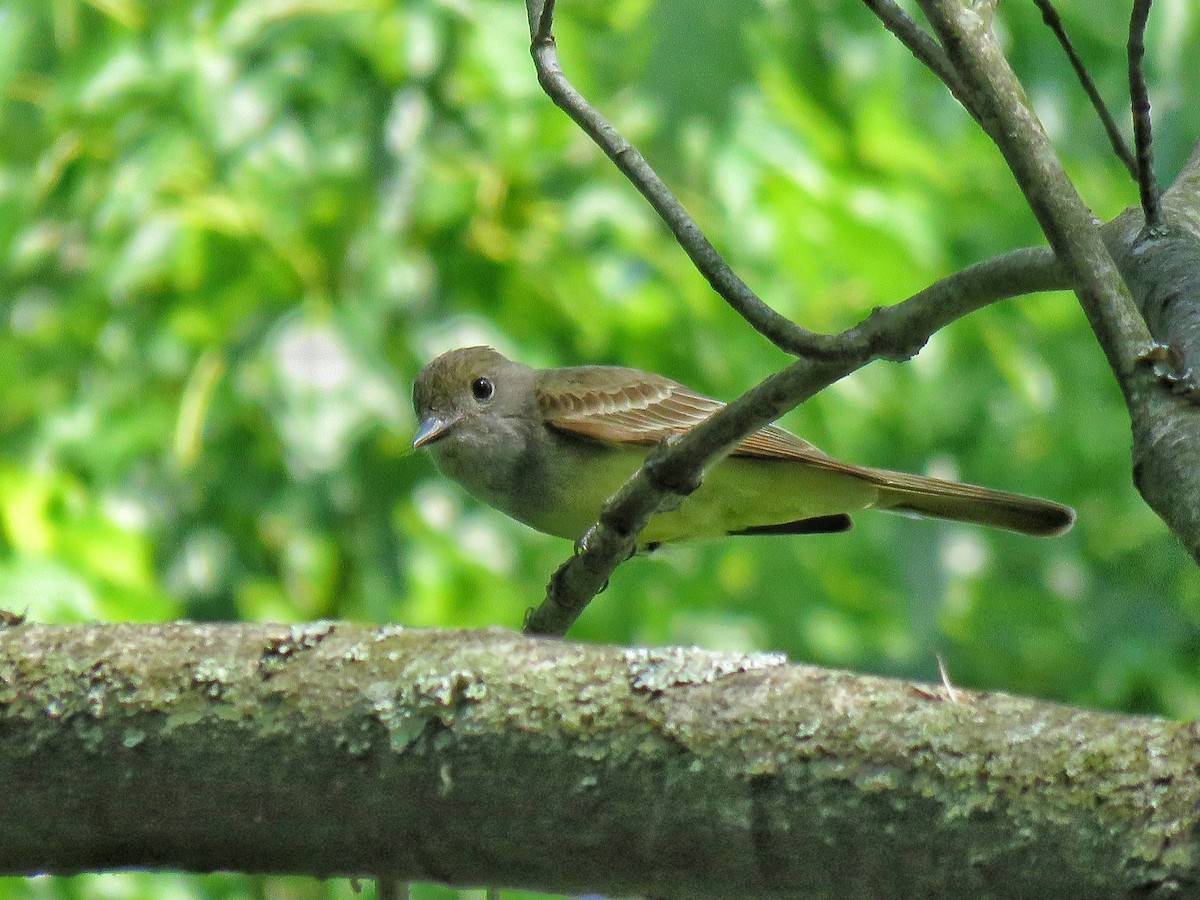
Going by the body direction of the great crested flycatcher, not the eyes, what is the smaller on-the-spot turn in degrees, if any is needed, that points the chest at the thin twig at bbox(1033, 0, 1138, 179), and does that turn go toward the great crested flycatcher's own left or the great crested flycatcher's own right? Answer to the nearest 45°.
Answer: approximately 135° to the great crested flycatcher's own left

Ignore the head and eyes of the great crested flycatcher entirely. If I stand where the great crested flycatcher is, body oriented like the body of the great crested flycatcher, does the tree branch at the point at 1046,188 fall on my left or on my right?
on my left

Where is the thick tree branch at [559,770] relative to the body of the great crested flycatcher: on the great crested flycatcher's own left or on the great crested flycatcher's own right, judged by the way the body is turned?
on the great crested flycatcher's own left

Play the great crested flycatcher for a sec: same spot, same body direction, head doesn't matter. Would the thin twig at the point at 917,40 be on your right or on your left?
on your left

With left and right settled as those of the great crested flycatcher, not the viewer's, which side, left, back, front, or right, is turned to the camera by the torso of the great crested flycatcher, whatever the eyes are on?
left
